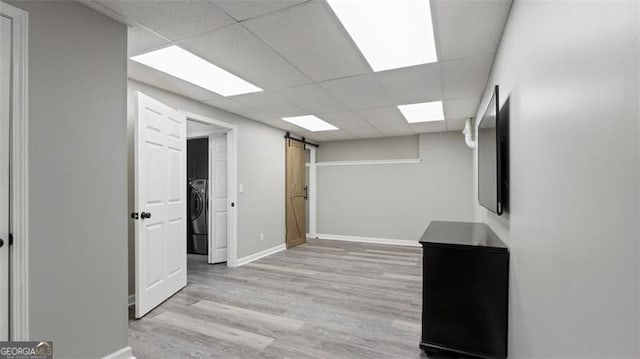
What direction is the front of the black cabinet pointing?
to the viewer's left

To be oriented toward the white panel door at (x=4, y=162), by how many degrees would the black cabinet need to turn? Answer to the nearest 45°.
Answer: approximately 45° to its left

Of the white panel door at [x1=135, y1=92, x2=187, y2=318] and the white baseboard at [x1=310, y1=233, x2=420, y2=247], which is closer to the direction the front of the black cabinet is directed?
the white panel door

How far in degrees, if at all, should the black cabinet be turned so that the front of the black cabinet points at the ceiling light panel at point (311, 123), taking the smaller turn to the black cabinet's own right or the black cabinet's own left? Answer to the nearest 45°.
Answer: approximately 45° to the black cabinet's own right

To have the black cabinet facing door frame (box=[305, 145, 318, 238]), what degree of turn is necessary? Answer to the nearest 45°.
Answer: approximately 45° to its right

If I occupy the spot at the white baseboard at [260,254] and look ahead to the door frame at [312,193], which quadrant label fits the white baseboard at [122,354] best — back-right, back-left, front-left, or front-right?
back-right

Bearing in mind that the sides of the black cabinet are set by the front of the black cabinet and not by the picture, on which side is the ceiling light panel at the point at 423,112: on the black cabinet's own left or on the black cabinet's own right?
on the black cabinet's own right

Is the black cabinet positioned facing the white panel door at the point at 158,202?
yes
